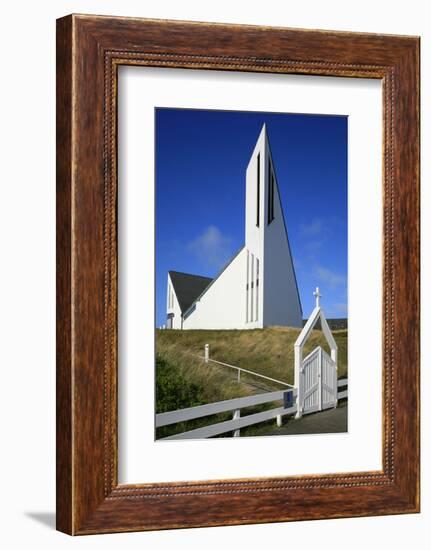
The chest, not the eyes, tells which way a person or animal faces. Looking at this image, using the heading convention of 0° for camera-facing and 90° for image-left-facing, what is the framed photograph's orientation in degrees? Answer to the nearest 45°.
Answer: approximately 315°
